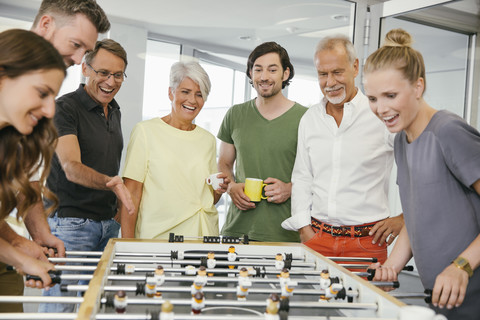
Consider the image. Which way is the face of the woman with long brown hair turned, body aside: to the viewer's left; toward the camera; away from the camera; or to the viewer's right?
to the viewer's right

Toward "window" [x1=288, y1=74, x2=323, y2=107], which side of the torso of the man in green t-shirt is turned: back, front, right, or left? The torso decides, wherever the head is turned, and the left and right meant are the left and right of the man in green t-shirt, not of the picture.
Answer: back

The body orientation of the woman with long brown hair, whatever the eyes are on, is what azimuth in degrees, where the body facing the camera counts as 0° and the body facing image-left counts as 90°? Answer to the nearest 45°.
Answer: approximately 270°

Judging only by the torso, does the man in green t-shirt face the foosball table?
yes

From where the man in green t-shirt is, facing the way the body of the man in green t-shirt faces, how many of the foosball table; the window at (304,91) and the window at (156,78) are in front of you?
1

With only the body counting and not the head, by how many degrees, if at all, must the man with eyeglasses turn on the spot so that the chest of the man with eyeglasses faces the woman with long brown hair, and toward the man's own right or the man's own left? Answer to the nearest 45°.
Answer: approximately 45° to the man's own right

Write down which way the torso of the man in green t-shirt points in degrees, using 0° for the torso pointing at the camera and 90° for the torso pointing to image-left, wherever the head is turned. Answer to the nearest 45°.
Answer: approximately 0°

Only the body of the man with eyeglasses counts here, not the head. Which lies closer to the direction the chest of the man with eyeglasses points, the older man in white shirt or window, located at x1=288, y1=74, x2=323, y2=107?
the older man in white shirt

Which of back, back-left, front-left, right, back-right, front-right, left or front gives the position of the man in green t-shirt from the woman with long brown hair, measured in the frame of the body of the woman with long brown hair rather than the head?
front-left

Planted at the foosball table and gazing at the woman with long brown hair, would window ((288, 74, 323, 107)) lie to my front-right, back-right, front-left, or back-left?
back-right

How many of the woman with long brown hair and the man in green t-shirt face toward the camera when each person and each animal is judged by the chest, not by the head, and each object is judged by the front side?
1
